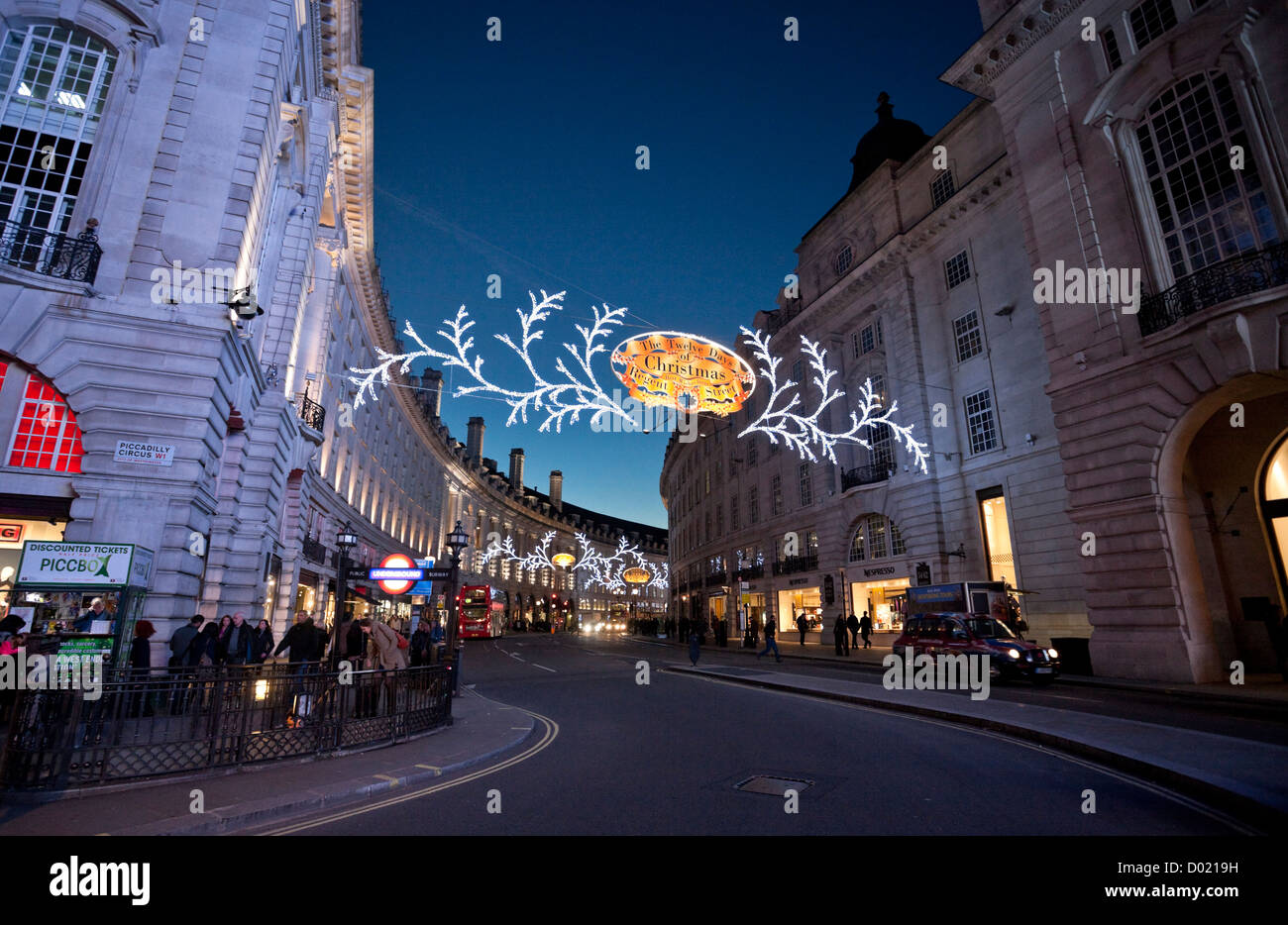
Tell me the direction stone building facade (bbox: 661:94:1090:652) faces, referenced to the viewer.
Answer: facing the viewer and to the left of the viewer

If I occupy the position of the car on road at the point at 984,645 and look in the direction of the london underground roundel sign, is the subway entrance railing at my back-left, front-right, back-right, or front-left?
front-left

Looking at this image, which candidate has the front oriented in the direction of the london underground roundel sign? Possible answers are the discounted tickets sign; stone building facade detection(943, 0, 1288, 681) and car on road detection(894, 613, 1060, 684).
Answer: the stone building facade

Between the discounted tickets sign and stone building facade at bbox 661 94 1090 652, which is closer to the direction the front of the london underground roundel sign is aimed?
the discounted tickets sign

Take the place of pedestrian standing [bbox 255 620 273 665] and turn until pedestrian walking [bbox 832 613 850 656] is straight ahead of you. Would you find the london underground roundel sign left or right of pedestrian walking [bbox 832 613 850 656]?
right

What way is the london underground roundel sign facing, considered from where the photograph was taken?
facing the viewer

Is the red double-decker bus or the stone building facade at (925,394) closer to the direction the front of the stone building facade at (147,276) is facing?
the stone building facade

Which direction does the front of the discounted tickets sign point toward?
toward the camera

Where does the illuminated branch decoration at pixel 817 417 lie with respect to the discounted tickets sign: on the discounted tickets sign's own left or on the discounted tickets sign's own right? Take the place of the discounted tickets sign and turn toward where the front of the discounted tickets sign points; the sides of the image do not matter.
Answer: on the discounted tickets sign's own left

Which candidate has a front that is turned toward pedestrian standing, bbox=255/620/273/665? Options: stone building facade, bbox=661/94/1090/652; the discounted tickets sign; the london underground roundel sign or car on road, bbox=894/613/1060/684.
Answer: the stone building facade

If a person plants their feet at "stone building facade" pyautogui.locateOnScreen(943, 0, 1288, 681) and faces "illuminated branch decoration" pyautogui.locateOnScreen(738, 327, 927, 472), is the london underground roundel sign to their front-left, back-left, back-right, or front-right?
front-left

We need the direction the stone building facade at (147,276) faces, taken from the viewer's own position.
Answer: facing the viewer and to the right of the viewer

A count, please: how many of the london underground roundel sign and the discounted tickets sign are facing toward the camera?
2
